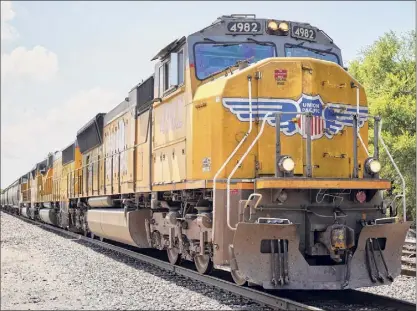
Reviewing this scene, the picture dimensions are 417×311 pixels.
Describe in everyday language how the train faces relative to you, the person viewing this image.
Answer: facing the viewer and to the right of the viewer
